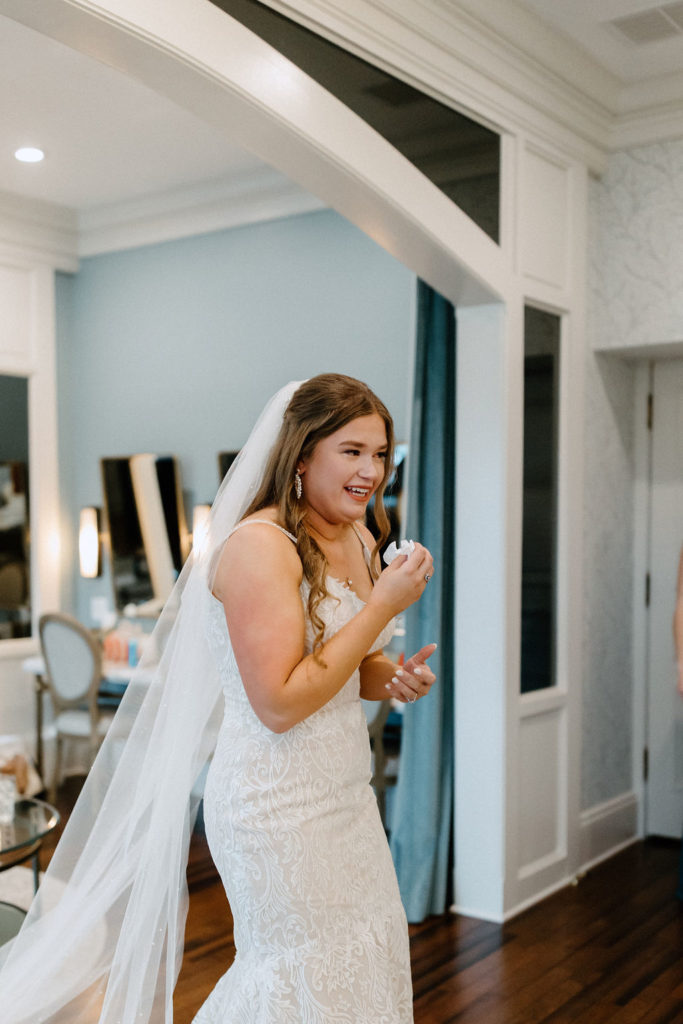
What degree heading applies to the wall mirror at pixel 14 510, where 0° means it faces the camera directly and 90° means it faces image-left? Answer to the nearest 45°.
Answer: approximately 315°

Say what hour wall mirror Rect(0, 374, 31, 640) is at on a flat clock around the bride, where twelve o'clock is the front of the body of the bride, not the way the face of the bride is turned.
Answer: The wall mirror is roughly at 7 o'clock from the bride.

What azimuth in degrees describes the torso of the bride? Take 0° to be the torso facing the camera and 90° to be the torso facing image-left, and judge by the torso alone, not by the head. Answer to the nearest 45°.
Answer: approximately 315°

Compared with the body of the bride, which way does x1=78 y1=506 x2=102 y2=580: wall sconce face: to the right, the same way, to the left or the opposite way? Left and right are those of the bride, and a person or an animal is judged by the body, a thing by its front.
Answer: to the right

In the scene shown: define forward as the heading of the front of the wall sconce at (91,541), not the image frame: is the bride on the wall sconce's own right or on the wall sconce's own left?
on the wall sconce's own left

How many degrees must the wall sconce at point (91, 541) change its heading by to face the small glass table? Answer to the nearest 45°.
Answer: approximately 45° to its left
